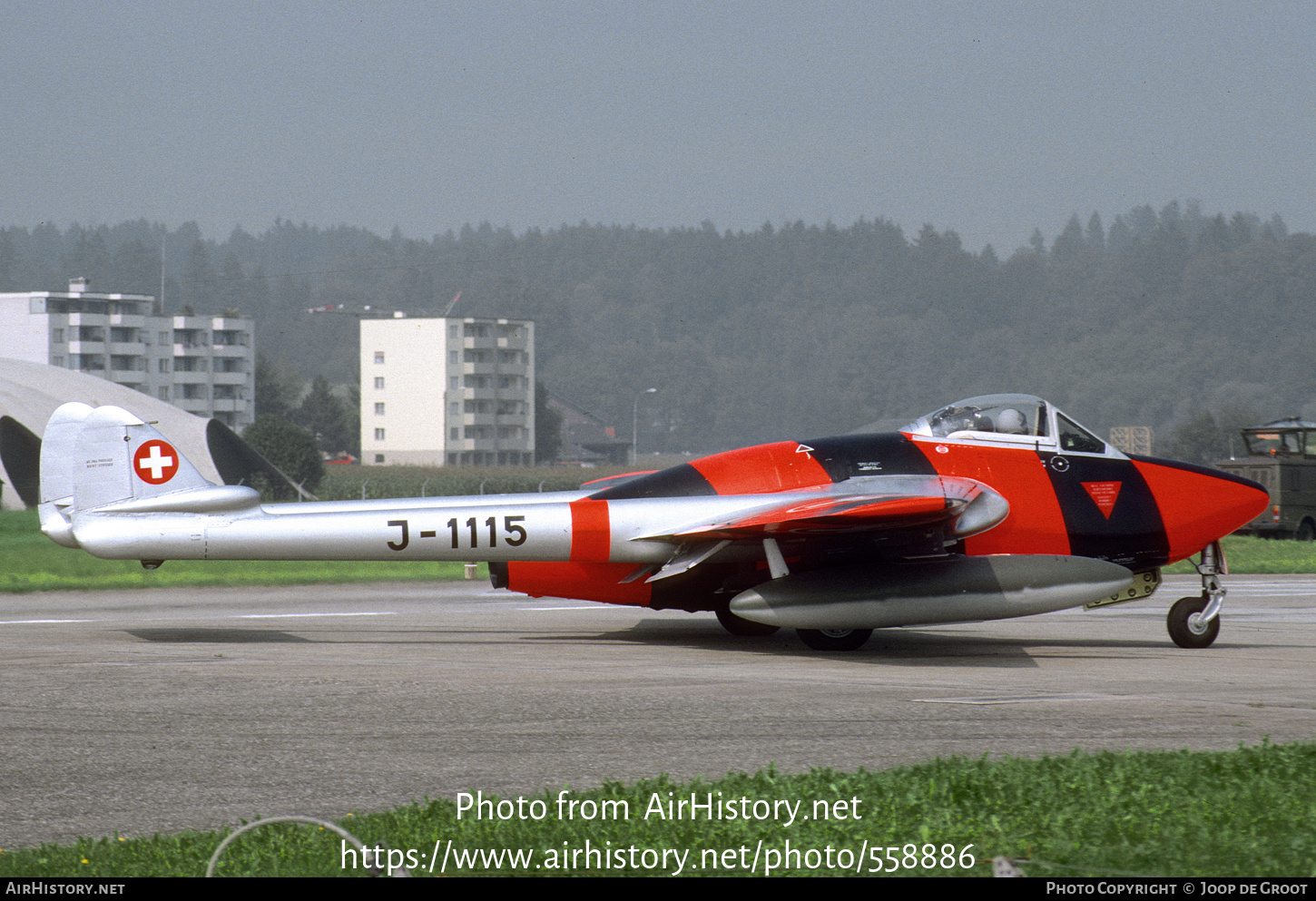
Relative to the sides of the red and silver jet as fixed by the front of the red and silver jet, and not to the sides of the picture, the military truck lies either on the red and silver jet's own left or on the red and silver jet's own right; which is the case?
on the red and silver jet's own left

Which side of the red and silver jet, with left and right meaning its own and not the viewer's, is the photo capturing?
right
